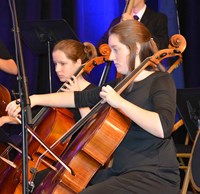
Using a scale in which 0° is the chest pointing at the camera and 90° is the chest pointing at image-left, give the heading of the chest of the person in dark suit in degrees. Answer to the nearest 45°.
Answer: approximately 45°

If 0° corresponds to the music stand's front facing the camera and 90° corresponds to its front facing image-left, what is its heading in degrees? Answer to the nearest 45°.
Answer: approximately 180°

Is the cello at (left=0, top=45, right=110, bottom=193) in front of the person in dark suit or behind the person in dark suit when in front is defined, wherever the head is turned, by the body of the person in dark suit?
in front

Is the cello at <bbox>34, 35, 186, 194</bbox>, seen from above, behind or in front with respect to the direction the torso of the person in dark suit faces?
in front

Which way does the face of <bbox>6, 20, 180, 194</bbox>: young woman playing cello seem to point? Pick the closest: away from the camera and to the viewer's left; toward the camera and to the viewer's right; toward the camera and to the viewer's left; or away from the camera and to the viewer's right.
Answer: toward the camera and to the viewer's left

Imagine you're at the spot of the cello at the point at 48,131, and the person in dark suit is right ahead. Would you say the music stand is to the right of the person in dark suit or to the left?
left
